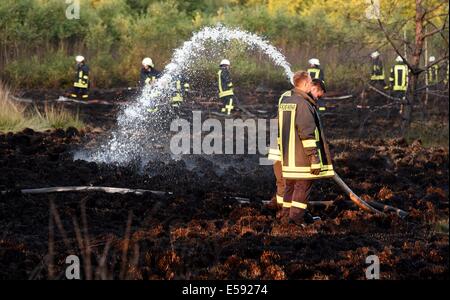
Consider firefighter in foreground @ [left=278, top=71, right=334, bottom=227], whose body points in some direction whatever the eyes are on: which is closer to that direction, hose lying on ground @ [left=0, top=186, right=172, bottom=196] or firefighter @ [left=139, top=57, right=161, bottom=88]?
the firefighter

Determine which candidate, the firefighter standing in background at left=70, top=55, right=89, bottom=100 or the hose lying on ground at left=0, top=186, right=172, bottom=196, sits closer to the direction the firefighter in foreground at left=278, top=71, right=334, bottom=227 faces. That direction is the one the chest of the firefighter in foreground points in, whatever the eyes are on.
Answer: the firefighter standing in background

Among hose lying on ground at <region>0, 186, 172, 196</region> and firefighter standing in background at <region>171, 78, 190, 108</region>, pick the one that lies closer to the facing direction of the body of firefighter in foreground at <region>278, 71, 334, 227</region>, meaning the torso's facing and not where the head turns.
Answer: the firefighter standing in background
